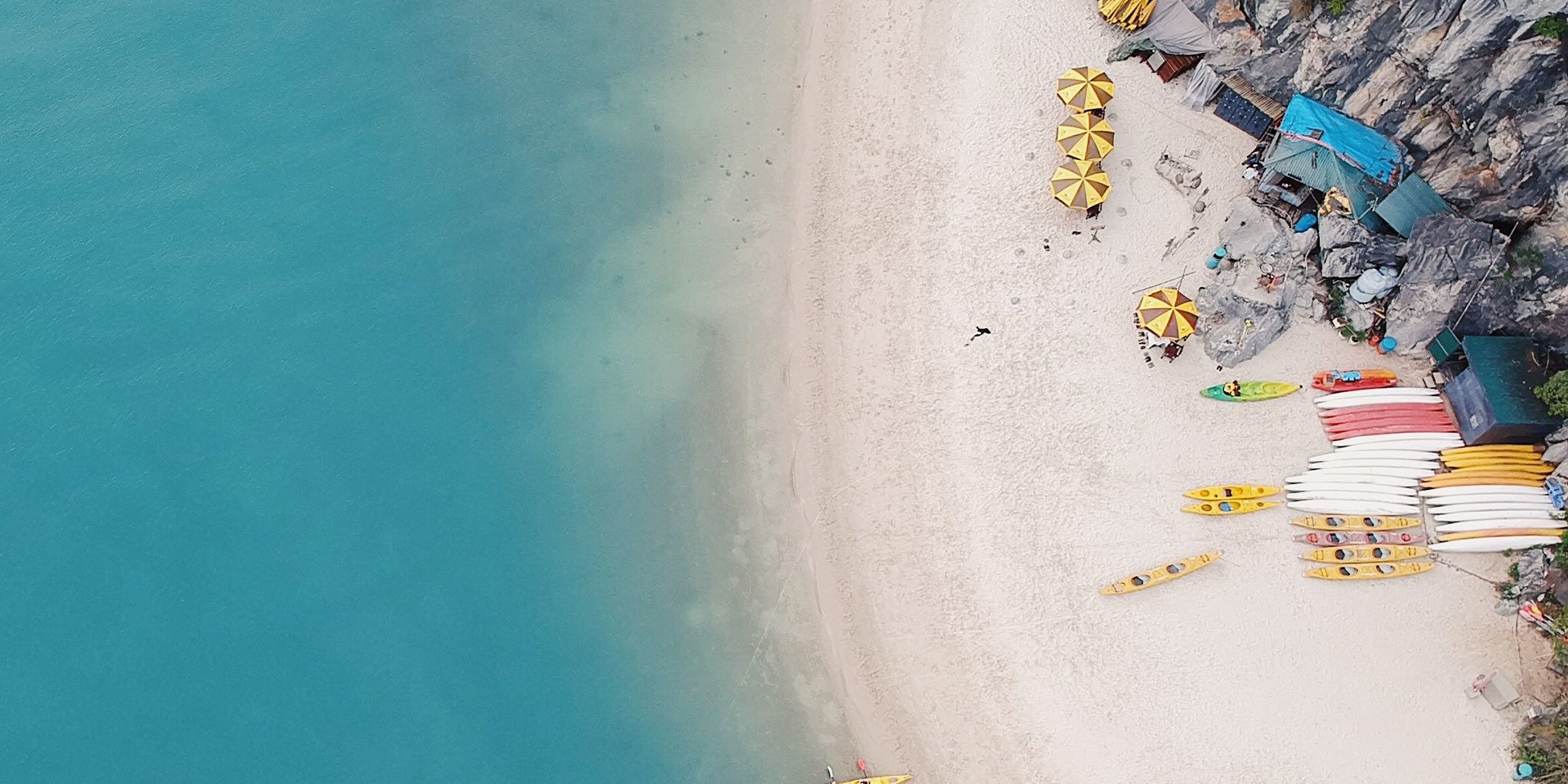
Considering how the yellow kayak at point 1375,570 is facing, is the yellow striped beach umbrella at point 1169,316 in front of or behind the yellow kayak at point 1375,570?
in front

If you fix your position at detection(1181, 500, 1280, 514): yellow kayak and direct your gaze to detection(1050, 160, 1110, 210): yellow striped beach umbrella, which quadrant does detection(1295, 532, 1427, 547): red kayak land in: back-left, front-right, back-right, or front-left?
back-right

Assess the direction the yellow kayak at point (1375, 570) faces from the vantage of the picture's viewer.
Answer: facing to the left of the viewer
